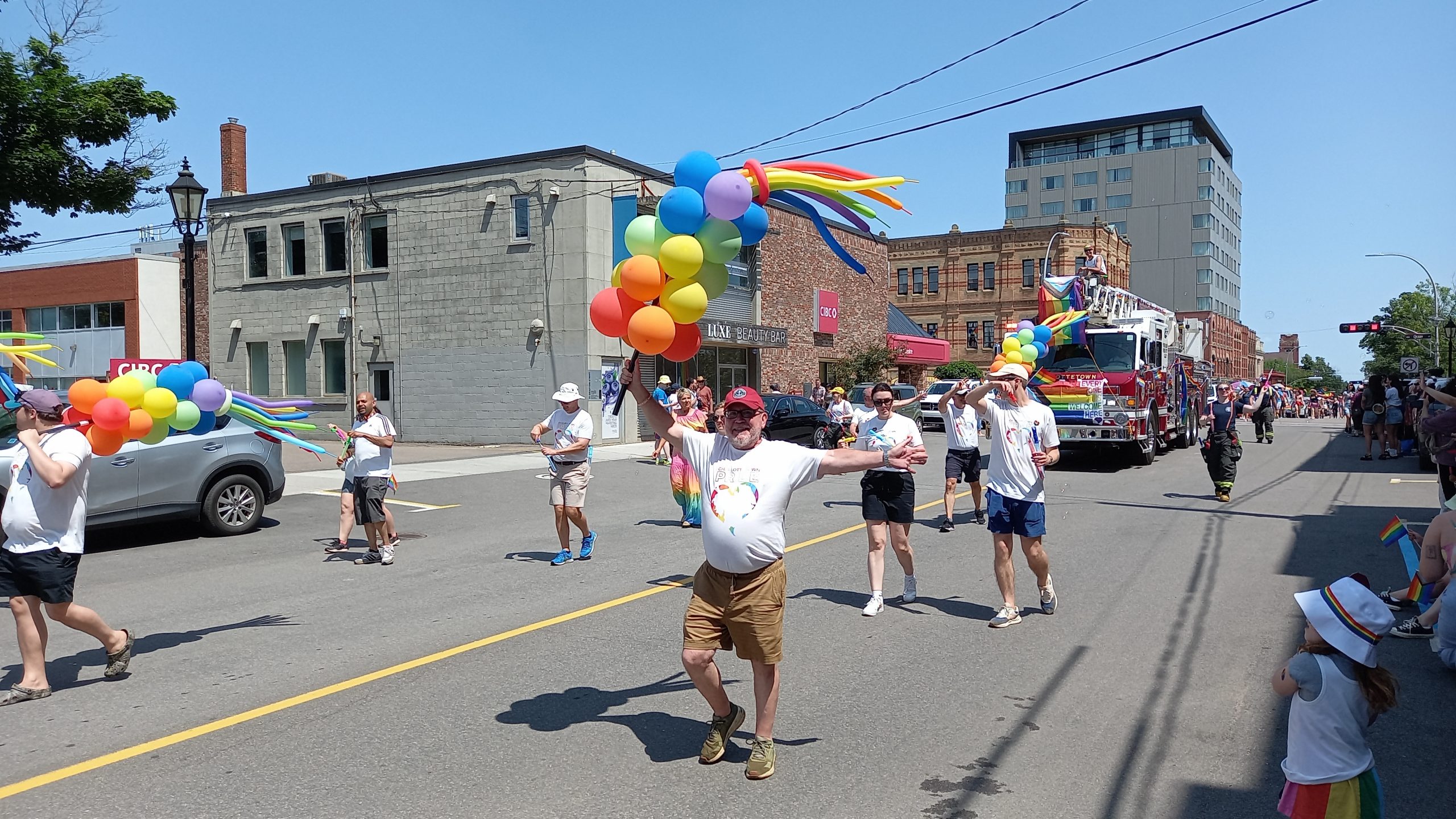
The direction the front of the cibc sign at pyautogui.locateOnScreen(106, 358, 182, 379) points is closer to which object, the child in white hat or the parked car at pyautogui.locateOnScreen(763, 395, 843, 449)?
the child in white hat

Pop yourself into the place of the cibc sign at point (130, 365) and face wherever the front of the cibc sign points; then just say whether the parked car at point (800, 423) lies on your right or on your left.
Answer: on your left

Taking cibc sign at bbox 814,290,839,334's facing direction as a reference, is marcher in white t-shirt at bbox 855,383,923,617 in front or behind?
in front

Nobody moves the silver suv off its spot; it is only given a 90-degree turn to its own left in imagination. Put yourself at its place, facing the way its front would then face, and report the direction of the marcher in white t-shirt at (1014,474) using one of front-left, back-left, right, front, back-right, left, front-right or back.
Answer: front-left

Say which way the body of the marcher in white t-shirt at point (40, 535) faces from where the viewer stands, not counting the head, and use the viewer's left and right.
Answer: facing to the left of the viewer

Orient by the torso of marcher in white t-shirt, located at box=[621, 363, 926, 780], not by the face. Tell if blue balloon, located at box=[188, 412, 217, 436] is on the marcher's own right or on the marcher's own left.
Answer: on the marcher's own right

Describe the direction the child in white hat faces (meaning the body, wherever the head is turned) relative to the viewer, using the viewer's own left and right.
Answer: facing away from the viewer and to the left of the viewer

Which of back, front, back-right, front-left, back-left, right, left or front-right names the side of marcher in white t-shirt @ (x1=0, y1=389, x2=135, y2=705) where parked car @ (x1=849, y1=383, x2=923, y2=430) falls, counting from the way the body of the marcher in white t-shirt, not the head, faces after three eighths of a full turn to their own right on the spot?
front

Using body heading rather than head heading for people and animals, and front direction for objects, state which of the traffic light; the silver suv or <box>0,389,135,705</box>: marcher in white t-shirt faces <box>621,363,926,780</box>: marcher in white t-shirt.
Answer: the traffic light

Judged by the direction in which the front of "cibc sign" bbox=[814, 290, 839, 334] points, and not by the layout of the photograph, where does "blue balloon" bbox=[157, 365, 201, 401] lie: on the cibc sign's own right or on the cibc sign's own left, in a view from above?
on the cibc sign's own right

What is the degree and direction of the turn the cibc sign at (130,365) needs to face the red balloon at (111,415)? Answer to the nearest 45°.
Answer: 0° — it already faces it

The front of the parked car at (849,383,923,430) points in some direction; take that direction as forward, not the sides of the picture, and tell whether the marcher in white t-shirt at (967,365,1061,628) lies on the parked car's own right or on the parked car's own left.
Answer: on the parked car's own left

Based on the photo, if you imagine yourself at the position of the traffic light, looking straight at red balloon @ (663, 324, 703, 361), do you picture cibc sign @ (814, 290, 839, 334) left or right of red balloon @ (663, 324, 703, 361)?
right
